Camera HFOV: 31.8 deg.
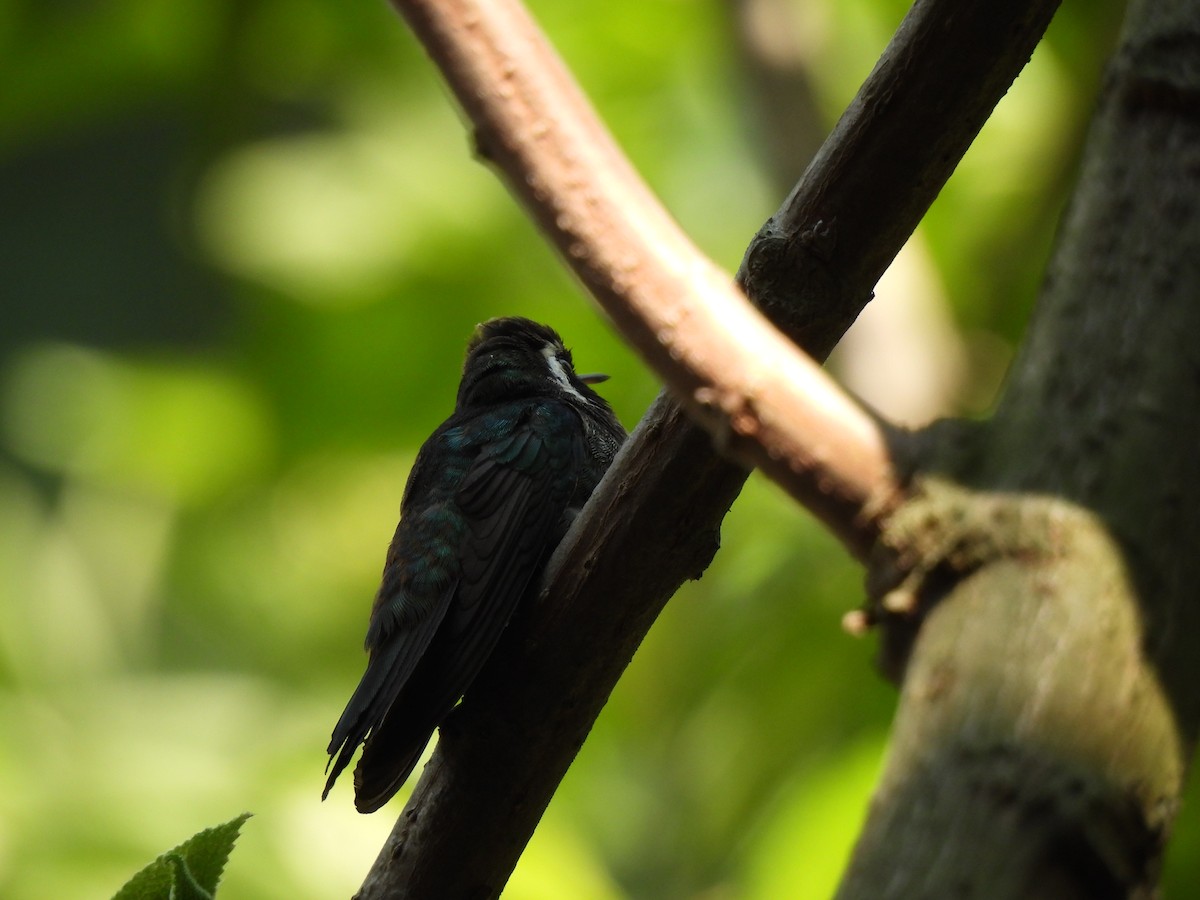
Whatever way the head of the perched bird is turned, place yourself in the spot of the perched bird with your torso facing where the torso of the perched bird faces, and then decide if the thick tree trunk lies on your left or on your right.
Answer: on your right

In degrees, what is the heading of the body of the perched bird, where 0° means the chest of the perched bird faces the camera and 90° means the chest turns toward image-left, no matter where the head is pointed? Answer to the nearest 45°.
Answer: approximately 225°

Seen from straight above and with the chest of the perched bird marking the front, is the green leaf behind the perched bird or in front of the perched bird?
behind
